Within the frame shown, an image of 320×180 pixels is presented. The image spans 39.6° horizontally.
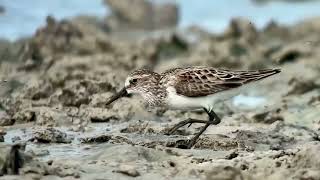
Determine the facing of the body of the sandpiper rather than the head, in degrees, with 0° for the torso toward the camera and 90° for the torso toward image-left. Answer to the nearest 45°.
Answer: approximately 90°

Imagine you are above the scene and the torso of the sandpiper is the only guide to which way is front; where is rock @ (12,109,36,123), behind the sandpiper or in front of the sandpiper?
in front

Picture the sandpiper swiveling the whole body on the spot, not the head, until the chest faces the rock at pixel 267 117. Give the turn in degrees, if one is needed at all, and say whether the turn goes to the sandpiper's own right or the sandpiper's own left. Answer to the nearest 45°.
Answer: approximately 135° to the sandpiper's own right

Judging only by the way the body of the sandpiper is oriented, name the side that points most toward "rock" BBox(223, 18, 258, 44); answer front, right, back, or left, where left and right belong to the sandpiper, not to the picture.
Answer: right

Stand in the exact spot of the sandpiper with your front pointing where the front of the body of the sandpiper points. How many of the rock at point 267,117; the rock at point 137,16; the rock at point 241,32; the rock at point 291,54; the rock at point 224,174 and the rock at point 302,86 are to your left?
1

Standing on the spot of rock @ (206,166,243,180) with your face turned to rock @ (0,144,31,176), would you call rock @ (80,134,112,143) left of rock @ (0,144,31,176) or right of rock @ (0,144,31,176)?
right

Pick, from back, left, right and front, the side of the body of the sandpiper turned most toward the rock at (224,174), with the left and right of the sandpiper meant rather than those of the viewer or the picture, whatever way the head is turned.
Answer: left

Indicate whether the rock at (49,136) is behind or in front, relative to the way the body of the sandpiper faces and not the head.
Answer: in front

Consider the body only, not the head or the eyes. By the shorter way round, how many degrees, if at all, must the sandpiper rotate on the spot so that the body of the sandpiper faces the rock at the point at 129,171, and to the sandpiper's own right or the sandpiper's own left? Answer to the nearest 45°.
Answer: approximately 90° to the sandpiper's own left

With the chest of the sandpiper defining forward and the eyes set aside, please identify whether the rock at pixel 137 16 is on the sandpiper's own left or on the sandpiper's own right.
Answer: on the sandpiper's own right
